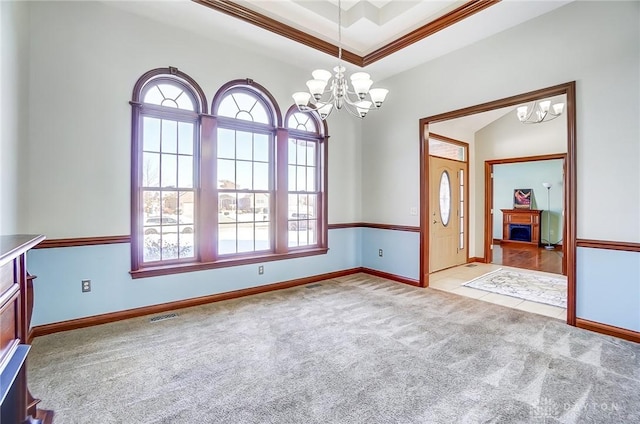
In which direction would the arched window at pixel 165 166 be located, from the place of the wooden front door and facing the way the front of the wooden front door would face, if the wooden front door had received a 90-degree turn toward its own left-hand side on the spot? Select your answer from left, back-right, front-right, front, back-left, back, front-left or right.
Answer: back

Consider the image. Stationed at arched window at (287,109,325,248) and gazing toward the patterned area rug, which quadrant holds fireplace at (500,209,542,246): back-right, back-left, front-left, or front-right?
front-left

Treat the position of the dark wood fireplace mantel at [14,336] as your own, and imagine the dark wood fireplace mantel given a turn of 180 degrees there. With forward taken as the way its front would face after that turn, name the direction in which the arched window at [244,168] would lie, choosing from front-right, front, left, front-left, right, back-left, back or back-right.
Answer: right

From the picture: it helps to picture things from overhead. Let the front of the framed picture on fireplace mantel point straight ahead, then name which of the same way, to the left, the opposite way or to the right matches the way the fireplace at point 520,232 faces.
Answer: the same way

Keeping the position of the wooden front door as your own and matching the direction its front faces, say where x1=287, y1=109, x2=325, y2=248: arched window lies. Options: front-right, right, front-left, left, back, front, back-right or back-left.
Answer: right

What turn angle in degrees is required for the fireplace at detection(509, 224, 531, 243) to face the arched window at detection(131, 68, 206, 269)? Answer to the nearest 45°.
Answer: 0° — it already faces it

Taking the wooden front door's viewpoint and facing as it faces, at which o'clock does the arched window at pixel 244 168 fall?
The arched window is roughly at 3 o'clock from the wooden front door.

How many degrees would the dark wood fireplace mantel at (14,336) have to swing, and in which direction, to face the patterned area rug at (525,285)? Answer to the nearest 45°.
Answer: approximately 45° to its left

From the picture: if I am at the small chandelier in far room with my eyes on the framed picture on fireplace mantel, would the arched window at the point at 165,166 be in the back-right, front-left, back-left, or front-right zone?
back-left

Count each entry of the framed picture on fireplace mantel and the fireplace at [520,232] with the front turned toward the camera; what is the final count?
2

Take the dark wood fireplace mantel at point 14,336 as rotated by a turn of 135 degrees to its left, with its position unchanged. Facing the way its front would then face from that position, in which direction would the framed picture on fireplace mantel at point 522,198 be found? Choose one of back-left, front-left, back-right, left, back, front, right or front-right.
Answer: right

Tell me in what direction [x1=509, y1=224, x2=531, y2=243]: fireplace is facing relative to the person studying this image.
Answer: facing the viewer

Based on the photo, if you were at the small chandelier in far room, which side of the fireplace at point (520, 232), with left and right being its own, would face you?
front

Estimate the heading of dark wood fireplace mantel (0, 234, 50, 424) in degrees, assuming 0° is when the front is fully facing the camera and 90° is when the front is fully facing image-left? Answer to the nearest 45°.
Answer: approximately 315°
